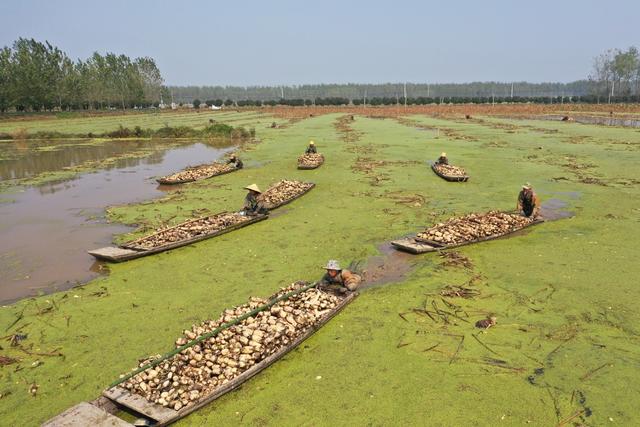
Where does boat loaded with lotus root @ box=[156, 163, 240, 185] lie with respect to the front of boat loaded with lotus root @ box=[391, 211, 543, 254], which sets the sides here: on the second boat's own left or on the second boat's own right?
on the second boat's own right

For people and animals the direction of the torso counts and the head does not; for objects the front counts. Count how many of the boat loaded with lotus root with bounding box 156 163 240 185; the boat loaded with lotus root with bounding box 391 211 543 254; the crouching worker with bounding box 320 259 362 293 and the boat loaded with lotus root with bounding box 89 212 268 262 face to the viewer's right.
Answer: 0

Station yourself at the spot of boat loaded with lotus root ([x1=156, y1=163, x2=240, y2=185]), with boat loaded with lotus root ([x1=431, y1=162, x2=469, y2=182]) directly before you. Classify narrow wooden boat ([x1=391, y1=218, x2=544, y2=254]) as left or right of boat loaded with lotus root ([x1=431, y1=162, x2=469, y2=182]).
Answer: right

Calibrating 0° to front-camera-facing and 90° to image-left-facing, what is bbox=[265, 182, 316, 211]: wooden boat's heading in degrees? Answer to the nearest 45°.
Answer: approximately 45°

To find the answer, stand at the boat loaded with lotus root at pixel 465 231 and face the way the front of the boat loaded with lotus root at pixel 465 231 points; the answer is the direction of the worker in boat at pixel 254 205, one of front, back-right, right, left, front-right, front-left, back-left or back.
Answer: front-right

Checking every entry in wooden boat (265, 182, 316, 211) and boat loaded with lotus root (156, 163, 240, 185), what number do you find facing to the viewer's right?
0

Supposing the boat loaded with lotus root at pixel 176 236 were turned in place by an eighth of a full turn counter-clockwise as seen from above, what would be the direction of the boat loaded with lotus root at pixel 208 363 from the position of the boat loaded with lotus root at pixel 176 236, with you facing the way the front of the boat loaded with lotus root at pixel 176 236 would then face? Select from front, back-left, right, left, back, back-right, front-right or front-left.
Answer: front

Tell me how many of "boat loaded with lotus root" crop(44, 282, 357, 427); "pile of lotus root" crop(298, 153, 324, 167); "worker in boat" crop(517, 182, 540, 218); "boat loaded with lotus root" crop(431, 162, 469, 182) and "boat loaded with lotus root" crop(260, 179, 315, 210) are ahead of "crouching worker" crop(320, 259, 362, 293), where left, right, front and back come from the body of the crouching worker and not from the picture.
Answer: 1

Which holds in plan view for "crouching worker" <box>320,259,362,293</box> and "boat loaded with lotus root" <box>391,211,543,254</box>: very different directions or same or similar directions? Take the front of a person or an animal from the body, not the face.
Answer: same or similar directions

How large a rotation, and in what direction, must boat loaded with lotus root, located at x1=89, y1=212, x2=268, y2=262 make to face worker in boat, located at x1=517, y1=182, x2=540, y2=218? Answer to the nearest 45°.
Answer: approximately 135° to its left

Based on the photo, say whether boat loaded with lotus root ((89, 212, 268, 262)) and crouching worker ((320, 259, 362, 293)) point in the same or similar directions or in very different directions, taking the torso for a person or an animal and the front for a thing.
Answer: same or similar directions

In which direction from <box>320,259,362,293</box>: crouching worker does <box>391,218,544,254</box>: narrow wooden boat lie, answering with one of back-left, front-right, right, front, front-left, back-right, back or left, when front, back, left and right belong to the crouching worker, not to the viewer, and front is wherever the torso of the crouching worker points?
back

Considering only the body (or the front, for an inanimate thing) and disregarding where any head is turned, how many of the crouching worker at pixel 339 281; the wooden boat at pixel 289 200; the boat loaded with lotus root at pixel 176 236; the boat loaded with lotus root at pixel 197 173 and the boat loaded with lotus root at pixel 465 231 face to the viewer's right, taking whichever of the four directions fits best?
0

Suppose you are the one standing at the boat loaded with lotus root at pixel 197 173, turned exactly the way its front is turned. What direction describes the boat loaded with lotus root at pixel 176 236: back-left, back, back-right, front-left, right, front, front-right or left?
front-left

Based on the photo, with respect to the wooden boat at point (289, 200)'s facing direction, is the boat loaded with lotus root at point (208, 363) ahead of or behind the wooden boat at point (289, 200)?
ahead

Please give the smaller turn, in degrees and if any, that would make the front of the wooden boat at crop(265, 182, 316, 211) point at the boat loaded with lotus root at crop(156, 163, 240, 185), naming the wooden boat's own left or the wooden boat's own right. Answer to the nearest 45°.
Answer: approximately 90° to the wooden boat's own right

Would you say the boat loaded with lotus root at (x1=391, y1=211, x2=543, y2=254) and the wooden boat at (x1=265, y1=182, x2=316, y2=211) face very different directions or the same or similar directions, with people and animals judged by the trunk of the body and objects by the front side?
same or similar directions

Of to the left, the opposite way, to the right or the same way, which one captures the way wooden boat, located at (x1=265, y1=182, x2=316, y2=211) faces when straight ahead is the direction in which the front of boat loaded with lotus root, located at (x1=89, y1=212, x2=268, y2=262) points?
the same way

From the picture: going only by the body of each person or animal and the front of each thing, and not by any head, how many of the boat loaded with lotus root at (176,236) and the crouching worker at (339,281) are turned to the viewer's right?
0

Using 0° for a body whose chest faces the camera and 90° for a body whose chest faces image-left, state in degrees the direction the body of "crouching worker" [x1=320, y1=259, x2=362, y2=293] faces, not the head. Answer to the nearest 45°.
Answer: approximately 45°

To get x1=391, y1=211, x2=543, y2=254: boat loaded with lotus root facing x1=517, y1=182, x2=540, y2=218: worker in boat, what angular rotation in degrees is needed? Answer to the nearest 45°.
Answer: approximately 180°
